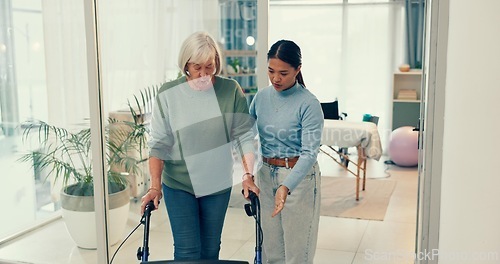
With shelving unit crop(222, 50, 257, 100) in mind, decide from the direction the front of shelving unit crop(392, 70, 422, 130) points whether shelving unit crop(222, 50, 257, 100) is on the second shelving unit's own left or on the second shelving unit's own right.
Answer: on the second shelving unit's own right

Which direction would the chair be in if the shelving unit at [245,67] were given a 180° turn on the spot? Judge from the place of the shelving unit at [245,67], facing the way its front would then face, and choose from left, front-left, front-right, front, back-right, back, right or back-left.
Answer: right

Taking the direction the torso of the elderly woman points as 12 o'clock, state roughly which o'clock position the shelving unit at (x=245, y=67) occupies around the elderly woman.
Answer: The shelving unit is roughly at 7 o'clock from the elderly woman.

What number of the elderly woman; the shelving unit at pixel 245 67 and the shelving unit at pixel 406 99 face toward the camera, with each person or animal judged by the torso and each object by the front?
3

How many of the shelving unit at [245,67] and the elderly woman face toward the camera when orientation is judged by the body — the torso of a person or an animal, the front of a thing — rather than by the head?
2

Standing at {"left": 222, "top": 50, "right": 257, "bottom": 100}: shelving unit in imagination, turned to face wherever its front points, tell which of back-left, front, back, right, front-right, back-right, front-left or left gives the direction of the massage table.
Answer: left

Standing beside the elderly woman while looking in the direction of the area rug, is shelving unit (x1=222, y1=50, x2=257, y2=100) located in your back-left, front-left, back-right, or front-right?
front-left

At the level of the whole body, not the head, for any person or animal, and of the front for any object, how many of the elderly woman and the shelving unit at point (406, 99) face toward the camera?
2

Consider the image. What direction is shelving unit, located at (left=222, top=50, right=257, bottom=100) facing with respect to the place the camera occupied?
facing the viewer

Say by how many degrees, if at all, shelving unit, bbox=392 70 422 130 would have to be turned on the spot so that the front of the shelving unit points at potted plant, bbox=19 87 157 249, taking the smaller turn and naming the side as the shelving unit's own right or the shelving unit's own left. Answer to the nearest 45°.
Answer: approximately 90° to the shelving unit's own right

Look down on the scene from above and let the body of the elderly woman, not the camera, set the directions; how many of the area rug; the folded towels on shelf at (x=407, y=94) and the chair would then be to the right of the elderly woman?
0

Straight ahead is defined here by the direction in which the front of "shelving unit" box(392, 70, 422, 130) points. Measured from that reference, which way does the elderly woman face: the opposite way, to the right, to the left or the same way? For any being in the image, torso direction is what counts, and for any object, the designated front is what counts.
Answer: the same way

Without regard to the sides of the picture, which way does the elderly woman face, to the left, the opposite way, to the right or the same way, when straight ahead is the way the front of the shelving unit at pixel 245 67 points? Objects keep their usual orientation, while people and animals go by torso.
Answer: the same way

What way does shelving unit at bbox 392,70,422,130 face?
toward the camera

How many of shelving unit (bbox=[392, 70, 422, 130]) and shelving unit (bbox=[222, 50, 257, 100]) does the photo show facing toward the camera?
2

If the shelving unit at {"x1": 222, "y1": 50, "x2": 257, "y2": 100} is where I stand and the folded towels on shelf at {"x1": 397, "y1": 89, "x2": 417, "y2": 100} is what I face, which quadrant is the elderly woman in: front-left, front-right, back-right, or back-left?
back-right

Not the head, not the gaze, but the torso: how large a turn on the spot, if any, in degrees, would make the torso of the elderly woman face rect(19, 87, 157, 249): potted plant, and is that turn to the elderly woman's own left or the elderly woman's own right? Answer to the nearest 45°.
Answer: approximately 135° to the elderly woman's own right
